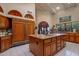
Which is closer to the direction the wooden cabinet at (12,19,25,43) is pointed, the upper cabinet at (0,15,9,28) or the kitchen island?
the kitchen island

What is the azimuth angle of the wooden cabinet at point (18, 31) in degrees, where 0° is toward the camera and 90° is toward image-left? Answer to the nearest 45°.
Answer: approximately 315°
